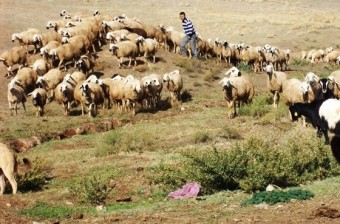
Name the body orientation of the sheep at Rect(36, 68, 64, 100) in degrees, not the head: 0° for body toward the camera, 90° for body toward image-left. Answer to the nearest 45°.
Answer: approximately 45°

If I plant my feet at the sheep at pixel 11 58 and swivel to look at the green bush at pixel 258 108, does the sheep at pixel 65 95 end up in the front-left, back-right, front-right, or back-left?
front-right

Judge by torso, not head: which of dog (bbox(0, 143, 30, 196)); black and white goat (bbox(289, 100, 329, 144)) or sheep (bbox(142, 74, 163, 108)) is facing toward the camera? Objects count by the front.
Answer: sheep (bbox(142, 74, 163, 108))

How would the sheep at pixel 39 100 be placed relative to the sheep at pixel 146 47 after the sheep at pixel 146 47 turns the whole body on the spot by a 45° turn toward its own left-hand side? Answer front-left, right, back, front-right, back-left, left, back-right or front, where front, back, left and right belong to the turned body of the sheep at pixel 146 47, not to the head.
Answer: front-right

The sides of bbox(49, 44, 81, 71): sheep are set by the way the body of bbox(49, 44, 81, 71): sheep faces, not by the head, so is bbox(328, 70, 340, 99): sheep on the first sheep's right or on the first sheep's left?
on the first sheep's left

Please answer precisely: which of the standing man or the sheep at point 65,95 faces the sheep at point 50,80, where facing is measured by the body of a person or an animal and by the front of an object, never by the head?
the standing man

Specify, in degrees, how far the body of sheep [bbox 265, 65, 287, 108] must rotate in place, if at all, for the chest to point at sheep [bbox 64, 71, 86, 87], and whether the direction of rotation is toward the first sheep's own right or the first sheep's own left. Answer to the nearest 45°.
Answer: approximately 45° to the first sheep's own right

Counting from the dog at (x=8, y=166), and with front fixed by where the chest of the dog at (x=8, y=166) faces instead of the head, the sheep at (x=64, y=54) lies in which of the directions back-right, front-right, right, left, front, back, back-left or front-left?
right

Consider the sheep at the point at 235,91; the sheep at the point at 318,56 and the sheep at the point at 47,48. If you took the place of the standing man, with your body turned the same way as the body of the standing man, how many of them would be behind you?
1

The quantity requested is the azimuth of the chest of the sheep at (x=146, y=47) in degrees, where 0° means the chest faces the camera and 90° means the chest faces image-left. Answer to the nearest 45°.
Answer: approximately 45°

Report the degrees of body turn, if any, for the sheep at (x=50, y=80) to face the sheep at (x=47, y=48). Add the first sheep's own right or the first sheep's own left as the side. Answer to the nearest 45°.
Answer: approximately 135° to the first sheep's own right

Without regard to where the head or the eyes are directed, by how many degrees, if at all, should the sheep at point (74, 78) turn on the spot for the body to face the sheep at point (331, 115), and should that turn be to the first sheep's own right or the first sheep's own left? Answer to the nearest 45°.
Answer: approximately 90° to the first sheep's own left

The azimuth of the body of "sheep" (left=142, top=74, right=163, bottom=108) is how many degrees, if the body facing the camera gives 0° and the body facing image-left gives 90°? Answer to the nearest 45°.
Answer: approximately 0°

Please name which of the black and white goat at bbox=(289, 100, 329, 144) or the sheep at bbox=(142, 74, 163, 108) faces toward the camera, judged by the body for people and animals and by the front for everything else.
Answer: the sheep at bbox=(142, 74, 163, 108)

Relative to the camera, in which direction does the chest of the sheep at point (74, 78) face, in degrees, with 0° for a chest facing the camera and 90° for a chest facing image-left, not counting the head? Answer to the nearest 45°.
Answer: approximately 45°

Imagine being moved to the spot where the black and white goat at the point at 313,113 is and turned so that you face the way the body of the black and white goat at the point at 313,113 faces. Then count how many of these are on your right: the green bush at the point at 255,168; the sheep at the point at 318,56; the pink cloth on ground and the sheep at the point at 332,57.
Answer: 2

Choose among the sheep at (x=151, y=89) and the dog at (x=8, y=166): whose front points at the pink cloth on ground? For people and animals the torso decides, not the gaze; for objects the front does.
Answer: the sheep at (x=151, y=89)

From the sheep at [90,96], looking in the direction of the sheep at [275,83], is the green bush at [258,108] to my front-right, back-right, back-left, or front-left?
front-right
